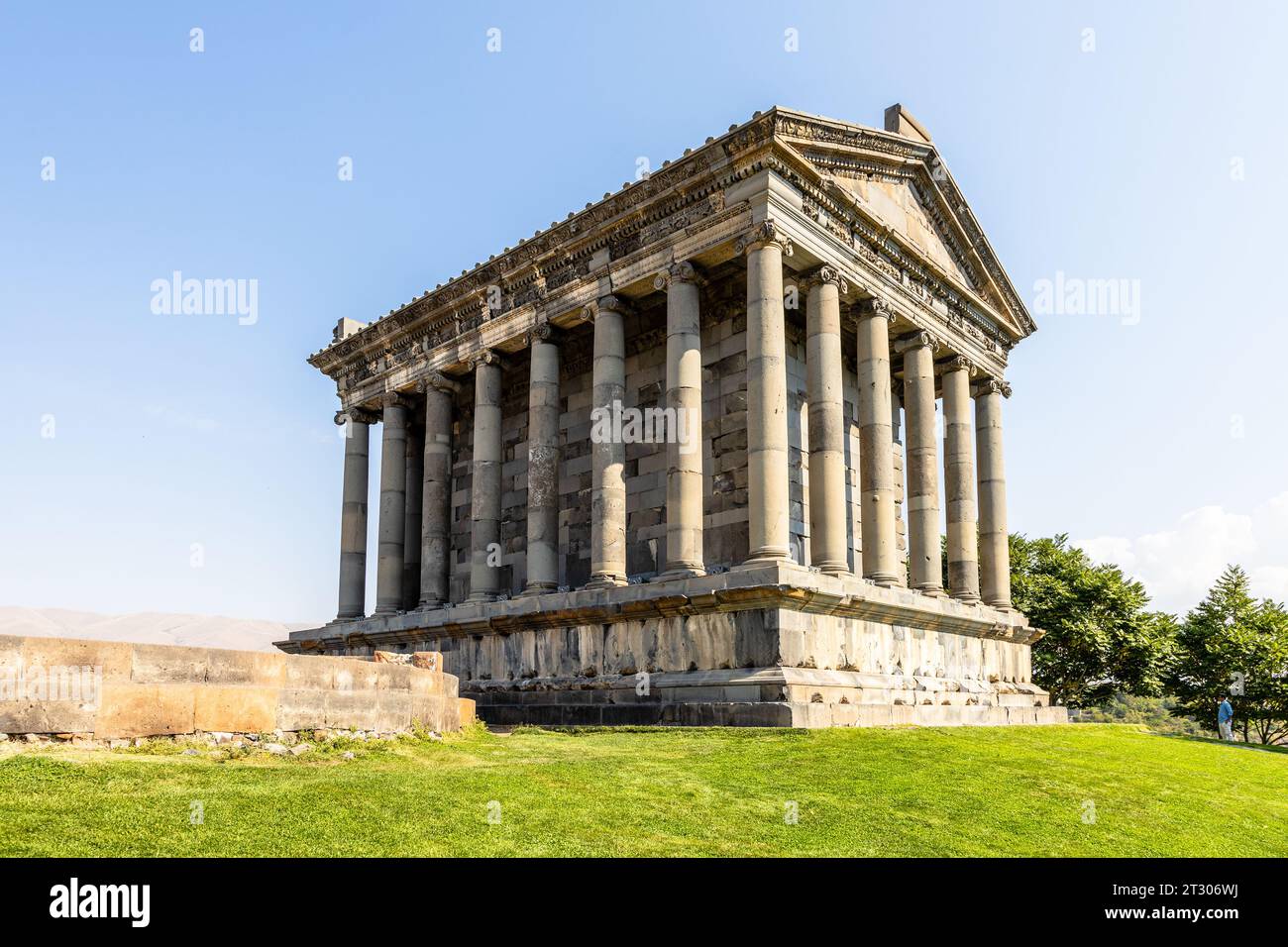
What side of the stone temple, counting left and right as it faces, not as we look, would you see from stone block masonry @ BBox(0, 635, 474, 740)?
left

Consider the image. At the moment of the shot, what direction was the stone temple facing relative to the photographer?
facing away from the viewer and to the left of the viewer
